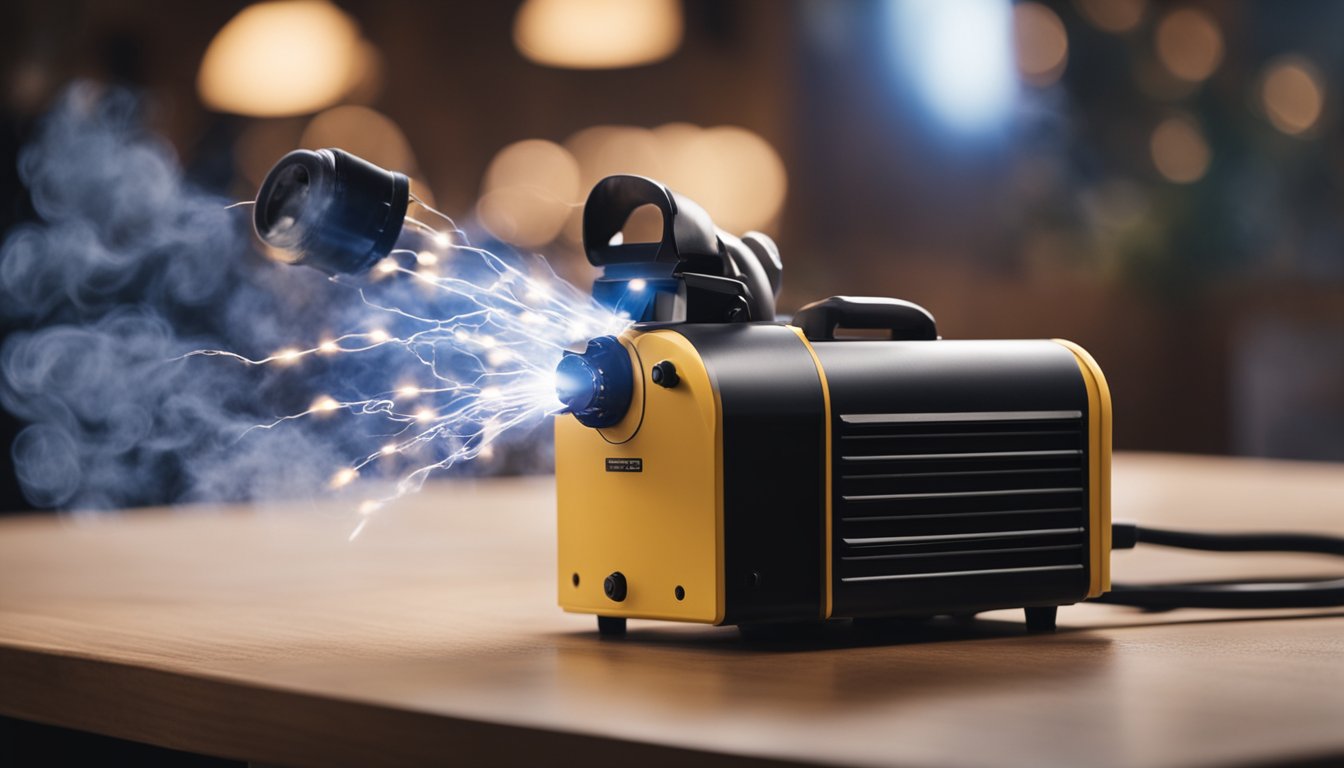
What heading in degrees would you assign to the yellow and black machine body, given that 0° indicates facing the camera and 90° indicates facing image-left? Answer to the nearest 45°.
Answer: approximately 45°
